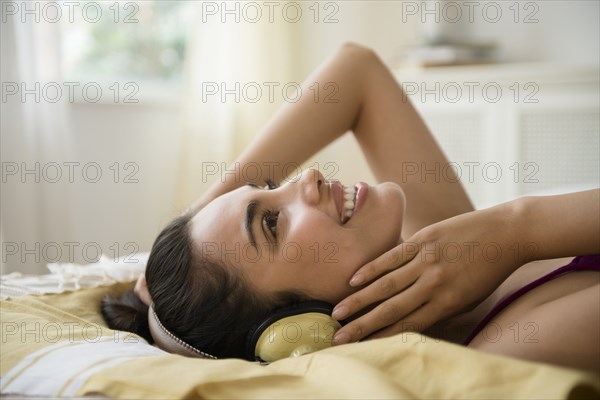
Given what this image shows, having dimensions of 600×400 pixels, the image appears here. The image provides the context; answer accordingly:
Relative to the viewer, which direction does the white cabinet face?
toward the camera

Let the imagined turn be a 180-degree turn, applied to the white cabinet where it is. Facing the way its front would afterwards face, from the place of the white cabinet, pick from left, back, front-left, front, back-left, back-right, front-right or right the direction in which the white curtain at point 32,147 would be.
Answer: back-left

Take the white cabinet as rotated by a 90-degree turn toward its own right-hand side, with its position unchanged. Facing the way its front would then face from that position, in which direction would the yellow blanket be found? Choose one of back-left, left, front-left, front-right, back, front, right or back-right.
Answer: left

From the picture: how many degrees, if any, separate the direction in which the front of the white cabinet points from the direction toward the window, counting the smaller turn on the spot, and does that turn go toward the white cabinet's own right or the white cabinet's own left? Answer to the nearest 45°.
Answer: approximately 90° to the white cabinet's own right

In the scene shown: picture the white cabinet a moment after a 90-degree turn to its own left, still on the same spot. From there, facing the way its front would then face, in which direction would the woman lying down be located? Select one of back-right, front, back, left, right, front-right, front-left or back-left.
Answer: right
